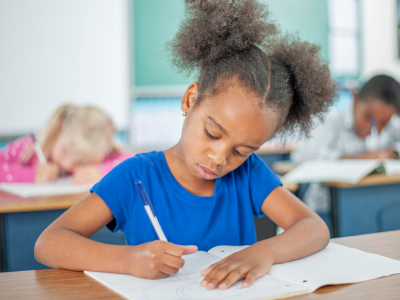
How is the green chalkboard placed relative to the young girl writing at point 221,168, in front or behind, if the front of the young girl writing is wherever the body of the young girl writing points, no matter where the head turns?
behind

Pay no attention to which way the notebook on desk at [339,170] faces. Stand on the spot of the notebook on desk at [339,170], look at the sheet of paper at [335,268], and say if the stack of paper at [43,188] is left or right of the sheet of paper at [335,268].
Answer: right

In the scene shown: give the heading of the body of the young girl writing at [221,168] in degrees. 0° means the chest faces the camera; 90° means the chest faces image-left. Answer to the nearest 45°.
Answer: approximately 0°

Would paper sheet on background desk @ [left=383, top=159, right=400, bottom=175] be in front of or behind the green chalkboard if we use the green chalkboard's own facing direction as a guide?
in front

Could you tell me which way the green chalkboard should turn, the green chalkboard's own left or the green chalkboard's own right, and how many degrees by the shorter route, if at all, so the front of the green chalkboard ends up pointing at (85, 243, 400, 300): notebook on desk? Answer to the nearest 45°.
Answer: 0° — it already faces it

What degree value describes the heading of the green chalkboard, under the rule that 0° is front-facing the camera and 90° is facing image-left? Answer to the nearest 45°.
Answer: approximately 0°
